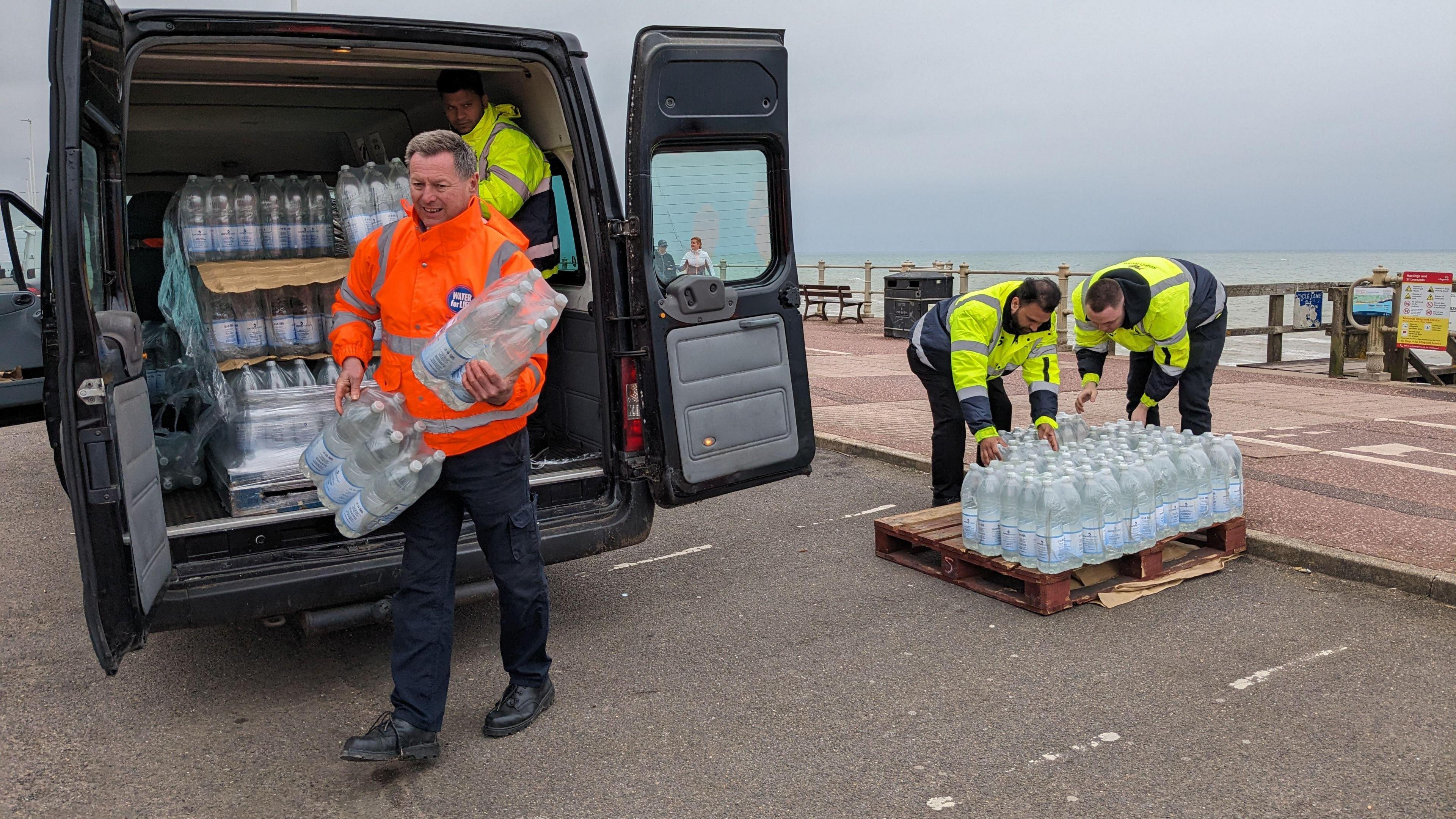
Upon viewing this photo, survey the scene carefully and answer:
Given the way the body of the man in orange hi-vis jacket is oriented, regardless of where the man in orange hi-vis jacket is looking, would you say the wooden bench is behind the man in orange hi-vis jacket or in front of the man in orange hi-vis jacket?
behind

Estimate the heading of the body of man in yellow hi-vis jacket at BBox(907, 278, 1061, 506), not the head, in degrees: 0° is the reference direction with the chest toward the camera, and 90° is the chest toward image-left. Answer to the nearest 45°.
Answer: approximately 315°

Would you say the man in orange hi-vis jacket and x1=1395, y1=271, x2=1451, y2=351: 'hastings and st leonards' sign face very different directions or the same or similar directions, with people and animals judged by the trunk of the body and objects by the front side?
same or similar directions

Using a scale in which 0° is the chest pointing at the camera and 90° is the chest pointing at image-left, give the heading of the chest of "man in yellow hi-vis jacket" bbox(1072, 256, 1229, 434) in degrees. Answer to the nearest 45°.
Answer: approximately 45°

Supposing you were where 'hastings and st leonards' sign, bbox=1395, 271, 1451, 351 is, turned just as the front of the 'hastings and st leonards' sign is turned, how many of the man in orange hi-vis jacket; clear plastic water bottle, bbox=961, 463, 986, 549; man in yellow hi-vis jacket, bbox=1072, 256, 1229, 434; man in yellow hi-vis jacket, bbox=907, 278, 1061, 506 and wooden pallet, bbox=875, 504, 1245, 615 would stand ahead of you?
5

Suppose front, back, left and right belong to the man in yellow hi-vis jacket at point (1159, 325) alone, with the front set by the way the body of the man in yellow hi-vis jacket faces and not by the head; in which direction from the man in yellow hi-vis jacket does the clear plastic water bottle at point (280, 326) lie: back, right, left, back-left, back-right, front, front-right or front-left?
front

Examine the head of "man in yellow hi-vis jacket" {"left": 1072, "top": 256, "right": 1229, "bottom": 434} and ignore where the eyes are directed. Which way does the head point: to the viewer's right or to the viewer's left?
to the viewer's left

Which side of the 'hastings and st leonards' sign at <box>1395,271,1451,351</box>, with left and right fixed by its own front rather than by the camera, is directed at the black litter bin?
right

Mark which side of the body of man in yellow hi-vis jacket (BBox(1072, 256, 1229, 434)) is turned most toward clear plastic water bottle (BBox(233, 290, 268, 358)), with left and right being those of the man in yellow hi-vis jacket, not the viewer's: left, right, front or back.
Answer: front

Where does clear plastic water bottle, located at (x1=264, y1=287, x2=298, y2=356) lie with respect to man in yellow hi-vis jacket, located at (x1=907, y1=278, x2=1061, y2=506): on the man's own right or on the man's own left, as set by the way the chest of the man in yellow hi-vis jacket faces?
on the man's own right

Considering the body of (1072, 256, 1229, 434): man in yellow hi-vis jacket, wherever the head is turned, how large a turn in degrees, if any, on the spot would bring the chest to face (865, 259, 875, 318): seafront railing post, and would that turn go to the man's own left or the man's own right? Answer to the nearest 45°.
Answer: approximately 135° to the man's own right

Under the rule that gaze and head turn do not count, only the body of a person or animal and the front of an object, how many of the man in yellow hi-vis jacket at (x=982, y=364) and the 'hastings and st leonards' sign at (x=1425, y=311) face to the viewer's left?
0

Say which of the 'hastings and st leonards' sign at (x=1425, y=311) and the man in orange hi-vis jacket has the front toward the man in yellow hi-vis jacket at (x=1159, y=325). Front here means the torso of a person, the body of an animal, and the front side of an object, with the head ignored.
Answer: the 'hastings and st leonards' sign

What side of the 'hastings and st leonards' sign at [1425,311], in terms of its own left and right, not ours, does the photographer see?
front

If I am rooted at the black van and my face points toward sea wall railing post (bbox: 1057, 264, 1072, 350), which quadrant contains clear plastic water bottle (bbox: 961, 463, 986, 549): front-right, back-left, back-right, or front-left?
front-right

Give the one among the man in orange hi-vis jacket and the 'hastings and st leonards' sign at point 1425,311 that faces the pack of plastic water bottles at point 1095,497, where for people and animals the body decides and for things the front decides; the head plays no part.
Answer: the 'hastings and st leonards' sign

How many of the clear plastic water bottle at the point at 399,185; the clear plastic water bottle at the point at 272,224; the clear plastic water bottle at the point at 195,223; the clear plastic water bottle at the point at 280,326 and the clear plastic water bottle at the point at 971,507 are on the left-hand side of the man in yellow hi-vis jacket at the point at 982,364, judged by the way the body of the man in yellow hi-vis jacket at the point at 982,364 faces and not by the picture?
0

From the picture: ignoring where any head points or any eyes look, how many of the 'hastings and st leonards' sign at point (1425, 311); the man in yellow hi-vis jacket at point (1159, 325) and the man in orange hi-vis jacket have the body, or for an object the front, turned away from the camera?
0
